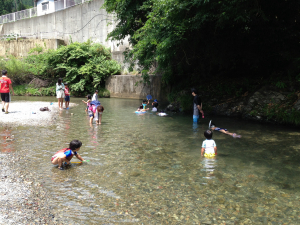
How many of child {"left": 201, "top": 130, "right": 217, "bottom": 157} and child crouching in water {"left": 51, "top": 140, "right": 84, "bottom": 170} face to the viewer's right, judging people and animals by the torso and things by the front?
1

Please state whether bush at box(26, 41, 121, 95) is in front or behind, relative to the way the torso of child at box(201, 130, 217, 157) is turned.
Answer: in front

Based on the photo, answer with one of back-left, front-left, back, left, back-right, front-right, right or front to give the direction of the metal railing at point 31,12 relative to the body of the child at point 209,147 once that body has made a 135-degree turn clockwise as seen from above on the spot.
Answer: back

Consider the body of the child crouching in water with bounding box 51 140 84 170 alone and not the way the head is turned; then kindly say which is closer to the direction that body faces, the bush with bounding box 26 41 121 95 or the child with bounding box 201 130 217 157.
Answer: the child

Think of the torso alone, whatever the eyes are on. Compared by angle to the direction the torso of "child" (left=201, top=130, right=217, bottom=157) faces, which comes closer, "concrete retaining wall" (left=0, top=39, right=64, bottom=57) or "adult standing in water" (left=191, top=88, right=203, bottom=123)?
the adult standing in water

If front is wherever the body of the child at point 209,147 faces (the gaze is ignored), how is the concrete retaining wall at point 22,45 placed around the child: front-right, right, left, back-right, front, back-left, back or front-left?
front-left

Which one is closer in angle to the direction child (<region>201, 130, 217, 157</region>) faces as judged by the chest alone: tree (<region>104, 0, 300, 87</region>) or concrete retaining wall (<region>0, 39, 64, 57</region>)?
the tree

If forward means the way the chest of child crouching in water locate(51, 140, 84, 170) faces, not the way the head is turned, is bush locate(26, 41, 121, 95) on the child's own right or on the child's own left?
on the child's own left

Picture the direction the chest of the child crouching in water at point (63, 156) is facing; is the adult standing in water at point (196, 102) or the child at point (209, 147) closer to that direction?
the child

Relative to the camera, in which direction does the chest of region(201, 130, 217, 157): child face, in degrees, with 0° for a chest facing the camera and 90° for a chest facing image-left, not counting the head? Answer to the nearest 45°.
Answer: approximately 180°

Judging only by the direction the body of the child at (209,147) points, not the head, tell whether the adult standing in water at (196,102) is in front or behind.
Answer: in front

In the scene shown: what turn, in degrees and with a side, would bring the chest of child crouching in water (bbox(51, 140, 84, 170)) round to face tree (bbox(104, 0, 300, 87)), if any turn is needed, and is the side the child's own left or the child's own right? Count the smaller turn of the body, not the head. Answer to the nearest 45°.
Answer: approximately 45° to the child's own left

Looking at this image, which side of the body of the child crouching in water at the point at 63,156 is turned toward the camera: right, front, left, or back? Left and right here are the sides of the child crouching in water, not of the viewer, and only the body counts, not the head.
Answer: right

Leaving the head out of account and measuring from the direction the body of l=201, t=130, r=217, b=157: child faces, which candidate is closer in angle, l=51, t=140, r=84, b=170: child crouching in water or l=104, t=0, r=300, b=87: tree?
the tree

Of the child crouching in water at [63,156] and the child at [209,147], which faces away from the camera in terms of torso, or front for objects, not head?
the child

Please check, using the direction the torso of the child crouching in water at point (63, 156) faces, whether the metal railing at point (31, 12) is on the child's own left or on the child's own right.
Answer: on the child's own left

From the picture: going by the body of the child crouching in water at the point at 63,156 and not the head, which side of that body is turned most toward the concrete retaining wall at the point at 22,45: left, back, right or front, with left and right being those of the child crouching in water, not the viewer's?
left
